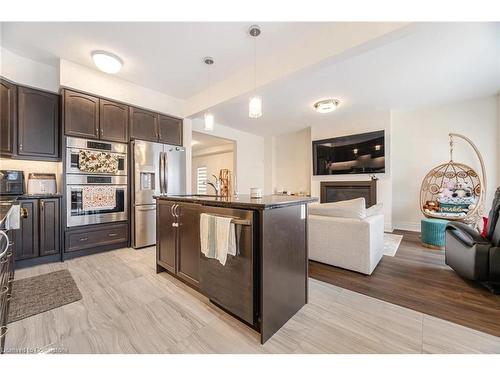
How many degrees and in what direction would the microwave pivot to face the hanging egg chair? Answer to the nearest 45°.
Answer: approximately 45° to its left

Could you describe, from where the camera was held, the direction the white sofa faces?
facing away from the viewer and to the right of the viewer

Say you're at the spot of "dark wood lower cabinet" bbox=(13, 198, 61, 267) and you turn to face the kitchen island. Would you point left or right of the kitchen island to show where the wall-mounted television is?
left

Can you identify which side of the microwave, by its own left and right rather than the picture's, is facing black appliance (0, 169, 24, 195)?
right

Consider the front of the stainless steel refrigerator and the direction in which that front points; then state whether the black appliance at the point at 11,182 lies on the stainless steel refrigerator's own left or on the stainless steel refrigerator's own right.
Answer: on the stainless steel refrigerator's own right

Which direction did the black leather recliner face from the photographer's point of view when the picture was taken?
facing away from the viewer and to the left of the viewer

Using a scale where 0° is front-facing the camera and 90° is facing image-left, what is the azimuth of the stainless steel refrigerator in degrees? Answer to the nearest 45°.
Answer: approximately 315°

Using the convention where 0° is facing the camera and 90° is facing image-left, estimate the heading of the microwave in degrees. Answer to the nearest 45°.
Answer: approximately 0°
